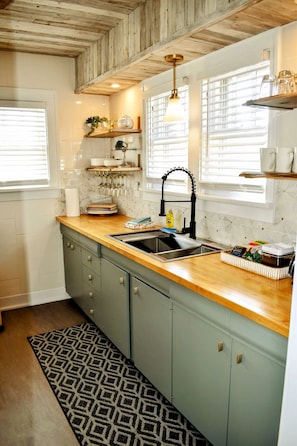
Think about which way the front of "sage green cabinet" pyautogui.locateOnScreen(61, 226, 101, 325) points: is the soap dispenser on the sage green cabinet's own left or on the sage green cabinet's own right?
on the sage green cabinet's own left

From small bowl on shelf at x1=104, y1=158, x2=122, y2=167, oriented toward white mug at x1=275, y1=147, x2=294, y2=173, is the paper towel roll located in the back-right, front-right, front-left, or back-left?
back-right

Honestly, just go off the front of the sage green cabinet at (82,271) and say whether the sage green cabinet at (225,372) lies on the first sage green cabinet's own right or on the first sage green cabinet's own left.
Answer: on the first sage green cabinet's own left

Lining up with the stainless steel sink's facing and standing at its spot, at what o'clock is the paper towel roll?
The paper towel roll is roughly at 3 o'clock from the stainless steel sink.

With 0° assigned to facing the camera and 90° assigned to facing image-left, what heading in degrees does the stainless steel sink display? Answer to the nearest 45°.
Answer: approximately 45°

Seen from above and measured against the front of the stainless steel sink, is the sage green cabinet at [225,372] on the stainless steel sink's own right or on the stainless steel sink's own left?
on the stainless steel sink's own left

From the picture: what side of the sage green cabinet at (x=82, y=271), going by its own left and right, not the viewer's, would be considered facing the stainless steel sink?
left

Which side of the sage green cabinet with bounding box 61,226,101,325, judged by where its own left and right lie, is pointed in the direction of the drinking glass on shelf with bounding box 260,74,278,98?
left

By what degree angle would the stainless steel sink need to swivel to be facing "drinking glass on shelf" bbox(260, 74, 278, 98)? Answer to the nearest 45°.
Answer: approximately 90° to its left

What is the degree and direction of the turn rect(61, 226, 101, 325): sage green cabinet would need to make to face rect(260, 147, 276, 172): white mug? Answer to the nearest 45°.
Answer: approximately 90° to its left
